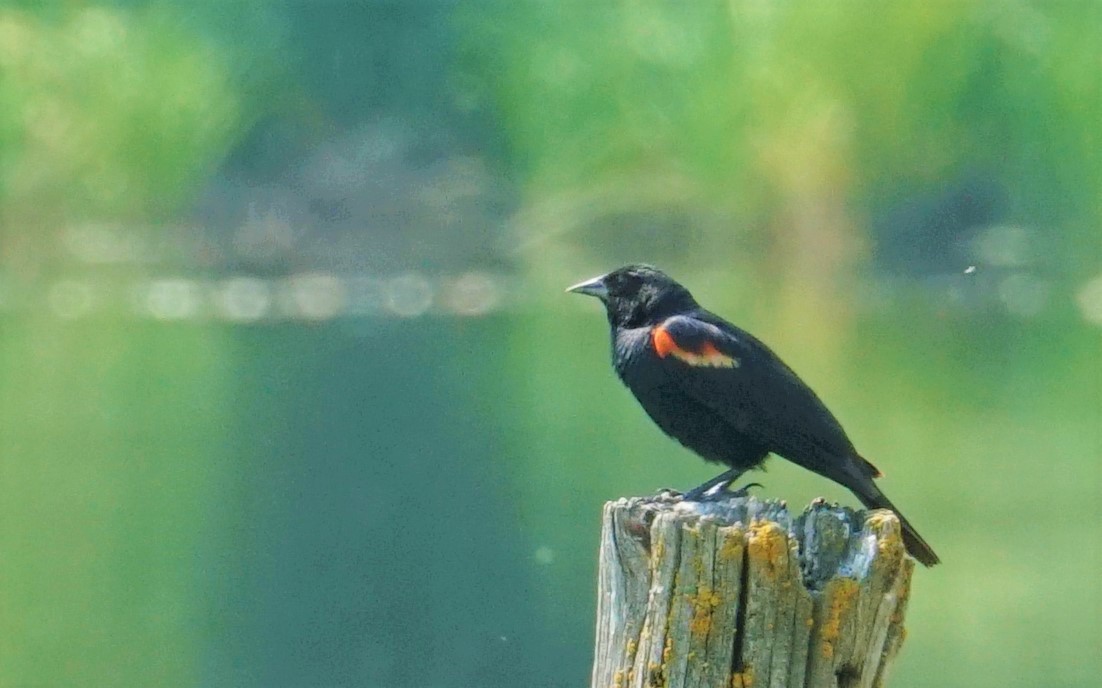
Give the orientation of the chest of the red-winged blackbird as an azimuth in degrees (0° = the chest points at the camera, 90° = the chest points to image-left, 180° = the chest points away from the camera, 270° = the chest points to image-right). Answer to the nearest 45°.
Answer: approximately 90°
